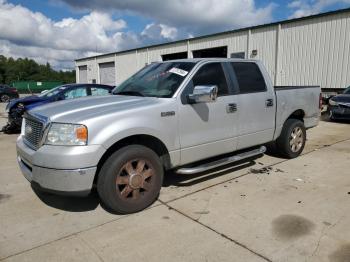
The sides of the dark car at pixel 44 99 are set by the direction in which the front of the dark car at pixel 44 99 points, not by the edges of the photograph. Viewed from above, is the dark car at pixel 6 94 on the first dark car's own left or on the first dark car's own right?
on the first dark car's own right

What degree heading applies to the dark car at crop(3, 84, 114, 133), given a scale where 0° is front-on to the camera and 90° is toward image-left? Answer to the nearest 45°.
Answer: approximately 45°

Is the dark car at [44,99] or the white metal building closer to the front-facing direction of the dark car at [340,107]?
the dark car

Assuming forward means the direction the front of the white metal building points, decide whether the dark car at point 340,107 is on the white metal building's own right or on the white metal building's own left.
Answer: on the white metal building's own left

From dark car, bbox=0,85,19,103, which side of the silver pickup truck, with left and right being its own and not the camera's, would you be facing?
right

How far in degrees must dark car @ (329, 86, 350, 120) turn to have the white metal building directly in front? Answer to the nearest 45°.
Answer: approximately 90° to its right

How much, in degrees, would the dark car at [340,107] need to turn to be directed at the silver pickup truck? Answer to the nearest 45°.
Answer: approximately 45° to its left

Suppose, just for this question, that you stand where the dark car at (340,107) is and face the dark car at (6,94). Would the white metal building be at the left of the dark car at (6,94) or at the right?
right

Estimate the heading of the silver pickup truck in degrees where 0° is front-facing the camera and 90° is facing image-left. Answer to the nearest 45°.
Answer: approximately 45°
